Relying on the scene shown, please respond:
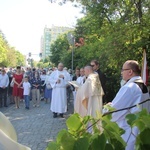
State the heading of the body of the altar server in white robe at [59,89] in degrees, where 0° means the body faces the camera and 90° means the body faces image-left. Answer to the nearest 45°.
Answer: approximately 0°

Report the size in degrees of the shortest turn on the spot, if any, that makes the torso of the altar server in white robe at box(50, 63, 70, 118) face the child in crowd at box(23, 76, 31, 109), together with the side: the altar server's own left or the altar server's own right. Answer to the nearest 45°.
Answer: approximately 135° to the altar server's own right

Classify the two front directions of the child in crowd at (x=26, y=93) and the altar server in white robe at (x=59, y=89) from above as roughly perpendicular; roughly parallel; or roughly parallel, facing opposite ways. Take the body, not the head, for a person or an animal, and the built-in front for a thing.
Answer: roughly parallel

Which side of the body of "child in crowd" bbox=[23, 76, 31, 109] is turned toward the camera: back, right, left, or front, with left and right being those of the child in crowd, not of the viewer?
front

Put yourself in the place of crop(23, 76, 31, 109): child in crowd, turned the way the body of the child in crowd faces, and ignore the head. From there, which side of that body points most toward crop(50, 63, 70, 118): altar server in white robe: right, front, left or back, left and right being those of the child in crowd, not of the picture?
front

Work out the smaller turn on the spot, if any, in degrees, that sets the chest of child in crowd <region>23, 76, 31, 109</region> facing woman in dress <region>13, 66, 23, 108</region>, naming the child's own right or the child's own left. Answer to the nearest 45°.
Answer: approximately 135° to the child's own right

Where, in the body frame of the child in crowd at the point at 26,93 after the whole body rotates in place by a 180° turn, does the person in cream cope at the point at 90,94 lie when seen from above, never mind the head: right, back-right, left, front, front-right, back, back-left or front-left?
back

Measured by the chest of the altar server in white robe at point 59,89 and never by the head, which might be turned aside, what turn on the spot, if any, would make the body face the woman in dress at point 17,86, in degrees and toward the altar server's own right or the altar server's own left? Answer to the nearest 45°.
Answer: approximately 135° to the altar server's own right
